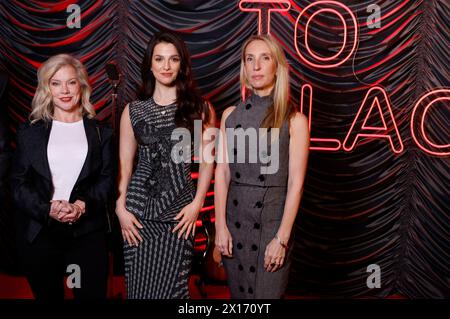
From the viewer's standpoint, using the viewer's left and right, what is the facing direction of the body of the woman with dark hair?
facing the viewer
